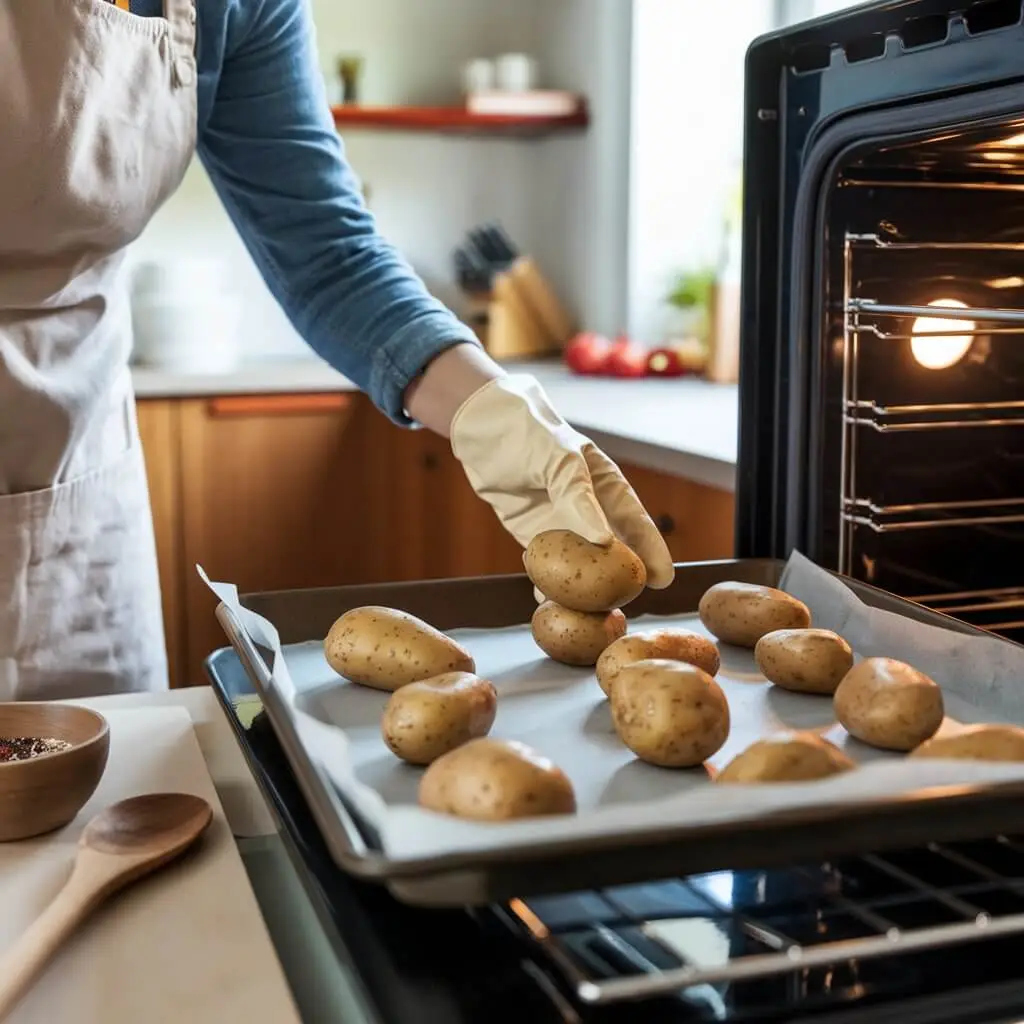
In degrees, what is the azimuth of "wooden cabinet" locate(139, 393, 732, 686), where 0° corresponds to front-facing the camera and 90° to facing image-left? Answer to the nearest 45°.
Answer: approximately 0°

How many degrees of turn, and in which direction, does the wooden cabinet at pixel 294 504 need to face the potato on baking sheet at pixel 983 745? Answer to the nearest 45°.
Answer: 0° — it already faces it

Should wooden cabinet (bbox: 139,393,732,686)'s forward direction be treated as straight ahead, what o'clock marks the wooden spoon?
The wooden spoon is roughly at 12 o'clock from the wooden cabinet.

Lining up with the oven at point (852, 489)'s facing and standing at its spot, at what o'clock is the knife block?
The knife block is roughly at 4 o'clock from the oven.

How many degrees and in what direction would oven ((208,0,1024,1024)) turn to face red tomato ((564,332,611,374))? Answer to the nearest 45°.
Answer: approximately 135° to its right

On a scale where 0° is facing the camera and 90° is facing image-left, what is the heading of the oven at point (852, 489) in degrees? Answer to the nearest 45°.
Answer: approximately 45°

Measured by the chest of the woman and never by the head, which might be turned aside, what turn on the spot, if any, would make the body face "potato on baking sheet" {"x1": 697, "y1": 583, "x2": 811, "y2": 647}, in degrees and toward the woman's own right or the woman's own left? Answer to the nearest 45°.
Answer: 0° — they already face it
